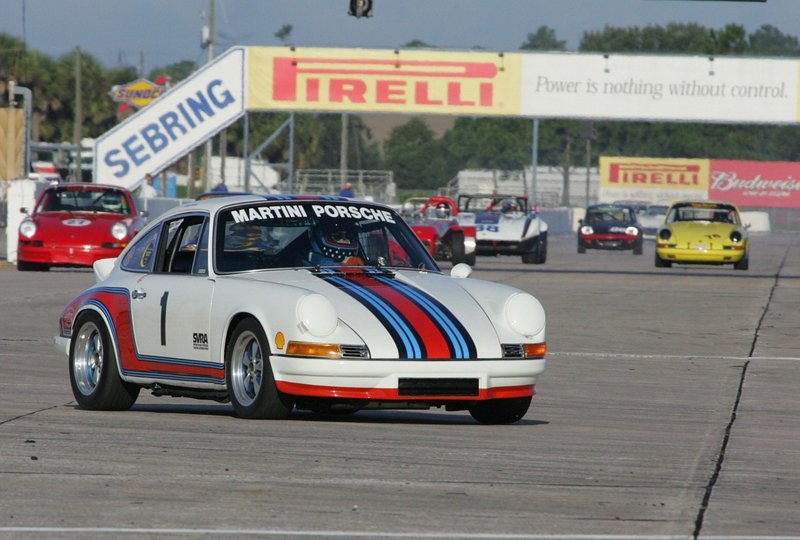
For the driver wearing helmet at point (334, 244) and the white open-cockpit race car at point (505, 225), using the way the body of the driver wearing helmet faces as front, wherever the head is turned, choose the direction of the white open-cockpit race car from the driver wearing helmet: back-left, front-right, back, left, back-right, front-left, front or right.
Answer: back-left

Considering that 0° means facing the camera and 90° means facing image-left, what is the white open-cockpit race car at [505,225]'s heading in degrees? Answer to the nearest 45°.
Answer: approximately 0°

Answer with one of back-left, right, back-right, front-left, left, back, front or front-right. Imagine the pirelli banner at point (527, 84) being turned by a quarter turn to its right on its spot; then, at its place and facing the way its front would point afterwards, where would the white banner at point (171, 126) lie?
front

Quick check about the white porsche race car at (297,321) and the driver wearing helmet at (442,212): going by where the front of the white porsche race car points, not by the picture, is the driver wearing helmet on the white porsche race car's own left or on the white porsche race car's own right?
on the white porsche race car's own left

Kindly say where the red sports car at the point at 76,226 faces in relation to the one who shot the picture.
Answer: facing the viewer

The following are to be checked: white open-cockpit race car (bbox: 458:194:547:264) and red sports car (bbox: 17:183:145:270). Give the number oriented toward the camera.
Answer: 2

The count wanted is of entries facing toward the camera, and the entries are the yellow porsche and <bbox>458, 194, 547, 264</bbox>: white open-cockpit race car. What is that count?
2

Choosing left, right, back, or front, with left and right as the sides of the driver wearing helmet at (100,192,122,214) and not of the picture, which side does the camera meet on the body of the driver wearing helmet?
front

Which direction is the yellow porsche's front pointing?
toward the camera

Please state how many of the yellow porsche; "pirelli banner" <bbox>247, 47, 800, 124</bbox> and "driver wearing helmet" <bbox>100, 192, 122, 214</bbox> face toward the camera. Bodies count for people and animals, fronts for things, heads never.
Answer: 3

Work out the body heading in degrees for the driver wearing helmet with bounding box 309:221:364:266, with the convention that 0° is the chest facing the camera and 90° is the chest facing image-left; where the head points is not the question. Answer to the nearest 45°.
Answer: approximately 315°

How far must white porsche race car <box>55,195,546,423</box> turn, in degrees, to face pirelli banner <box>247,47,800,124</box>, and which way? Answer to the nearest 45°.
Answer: approximately 135° to its left

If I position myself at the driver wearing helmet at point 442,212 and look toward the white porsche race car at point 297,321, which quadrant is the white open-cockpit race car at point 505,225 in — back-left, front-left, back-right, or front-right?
back-left

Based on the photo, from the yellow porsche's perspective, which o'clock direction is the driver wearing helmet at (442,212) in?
The driver wearing helmet is roughly at 2 o'clock from the yellow porsche.

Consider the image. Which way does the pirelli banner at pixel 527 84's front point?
toward the camera
